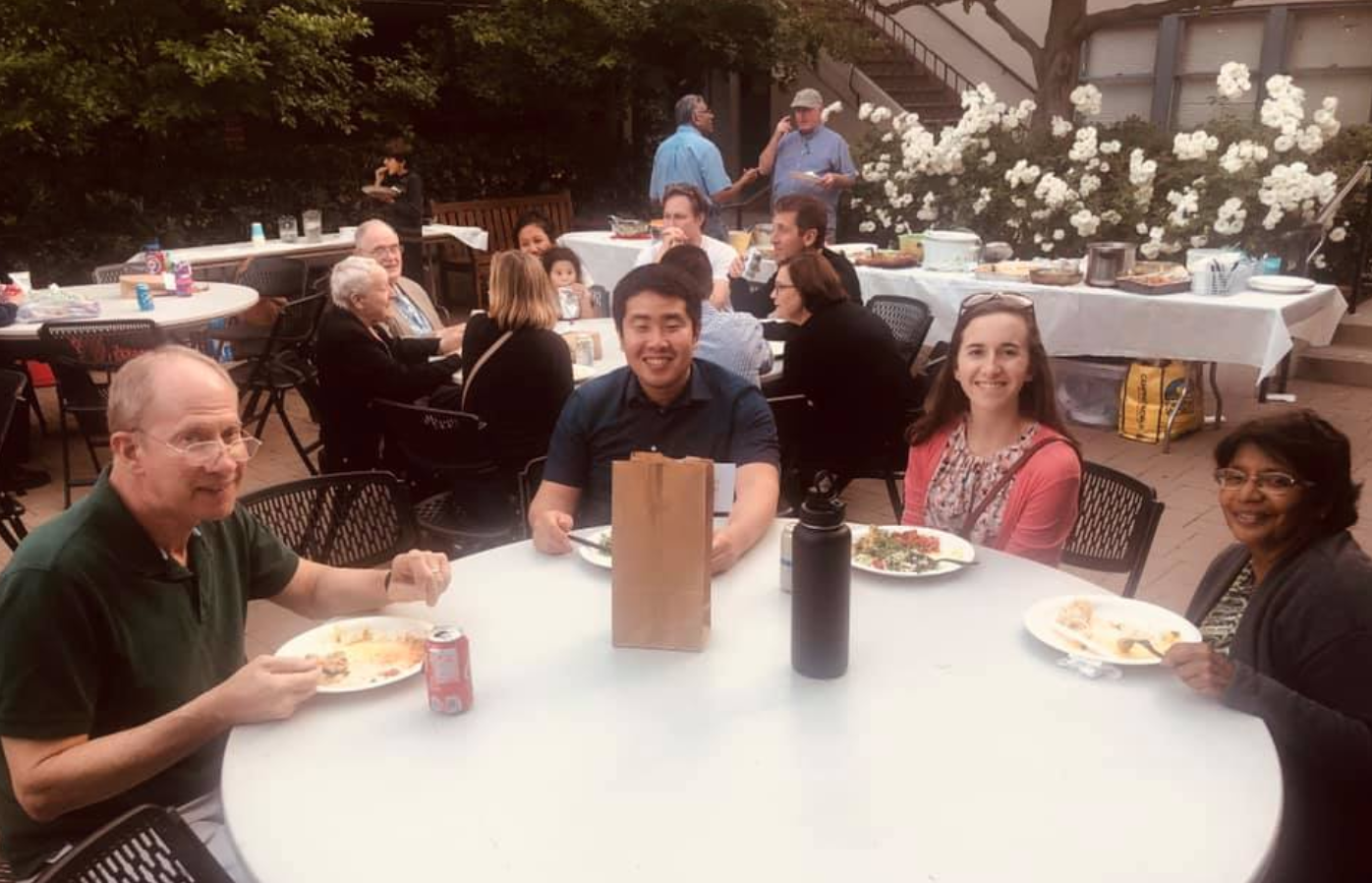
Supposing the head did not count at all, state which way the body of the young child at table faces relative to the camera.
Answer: toward the camera

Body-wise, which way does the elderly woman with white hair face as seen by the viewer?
to the viewer's right

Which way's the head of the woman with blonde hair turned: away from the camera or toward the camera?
away from the camera

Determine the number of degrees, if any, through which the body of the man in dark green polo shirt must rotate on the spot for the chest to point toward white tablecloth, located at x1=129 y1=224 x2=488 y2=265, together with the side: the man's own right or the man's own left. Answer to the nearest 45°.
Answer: approximately 135° to the man's own left

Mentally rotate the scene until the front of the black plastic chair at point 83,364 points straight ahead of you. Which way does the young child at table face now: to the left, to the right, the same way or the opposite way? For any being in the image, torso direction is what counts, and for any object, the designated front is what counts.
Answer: the opposite way

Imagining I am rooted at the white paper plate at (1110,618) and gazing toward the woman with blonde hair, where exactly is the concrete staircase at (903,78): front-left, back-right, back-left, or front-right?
front-right

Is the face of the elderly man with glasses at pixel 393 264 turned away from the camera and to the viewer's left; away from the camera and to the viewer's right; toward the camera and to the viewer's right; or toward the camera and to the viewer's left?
toward the camera and to the viewer's right

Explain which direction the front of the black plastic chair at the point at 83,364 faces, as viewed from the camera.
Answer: facing away from the viewer

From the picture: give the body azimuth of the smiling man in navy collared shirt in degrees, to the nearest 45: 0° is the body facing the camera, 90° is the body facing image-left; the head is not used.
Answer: approximately 0°
